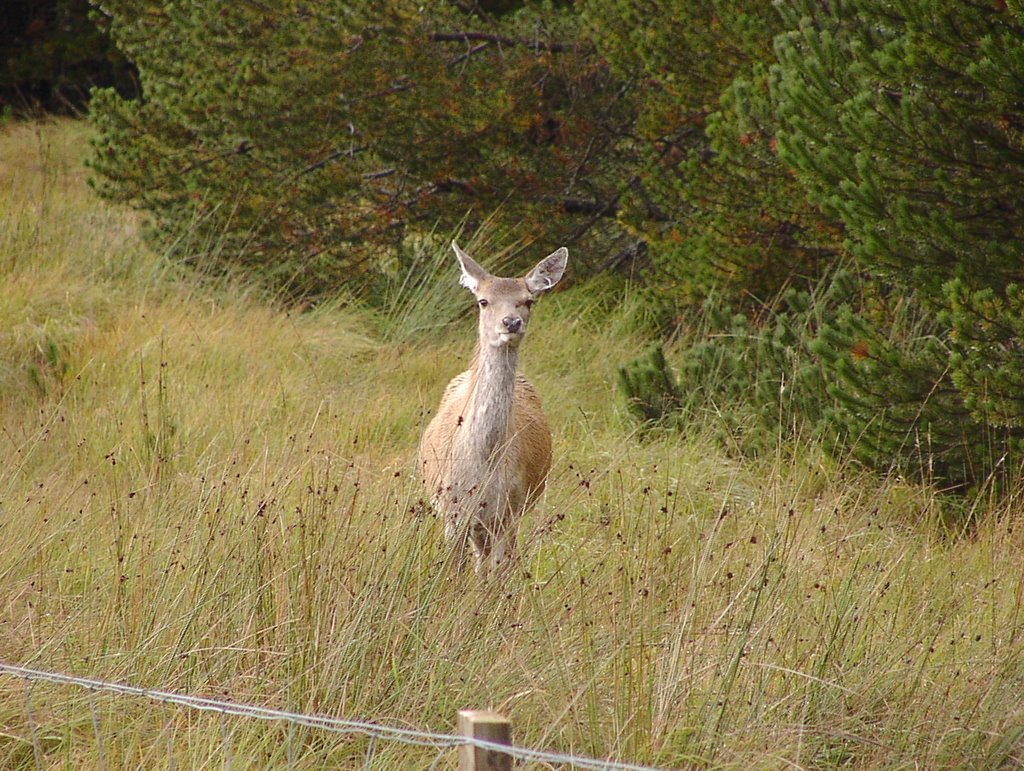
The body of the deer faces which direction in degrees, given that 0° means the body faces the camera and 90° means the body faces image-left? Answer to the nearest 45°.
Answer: approximately 0°

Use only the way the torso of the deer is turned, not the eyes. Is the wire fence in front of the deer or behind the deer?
in front

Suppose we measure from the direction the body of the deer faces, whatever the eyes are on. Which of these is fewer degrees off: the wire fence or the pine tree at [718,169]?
the wire fence

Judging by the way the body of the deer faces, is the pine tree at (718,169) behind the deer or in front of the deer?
behind

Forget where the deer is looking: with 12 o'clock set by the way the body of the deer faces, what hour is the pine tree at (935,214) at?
The pine tree is roughly at 8 o'clock from the deer.
